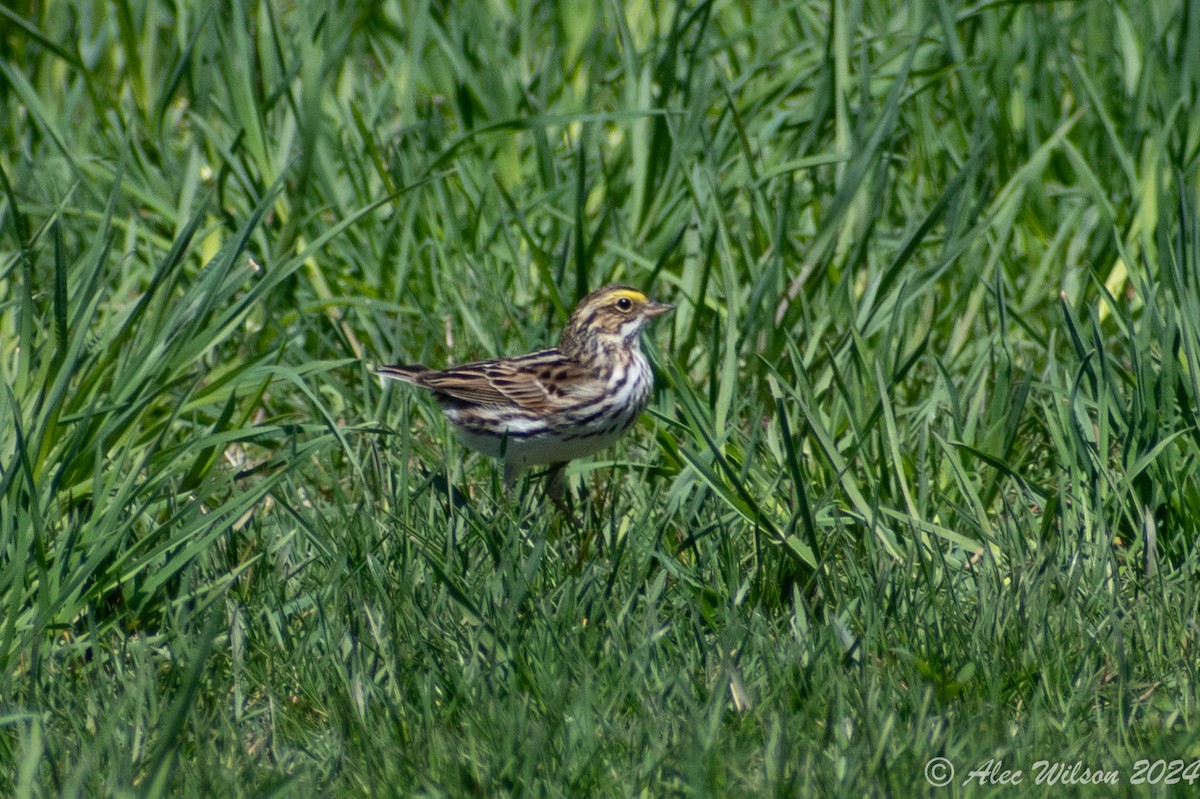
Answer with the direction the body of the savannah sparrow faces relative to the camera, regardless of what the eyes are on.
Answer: to the viewer's right
